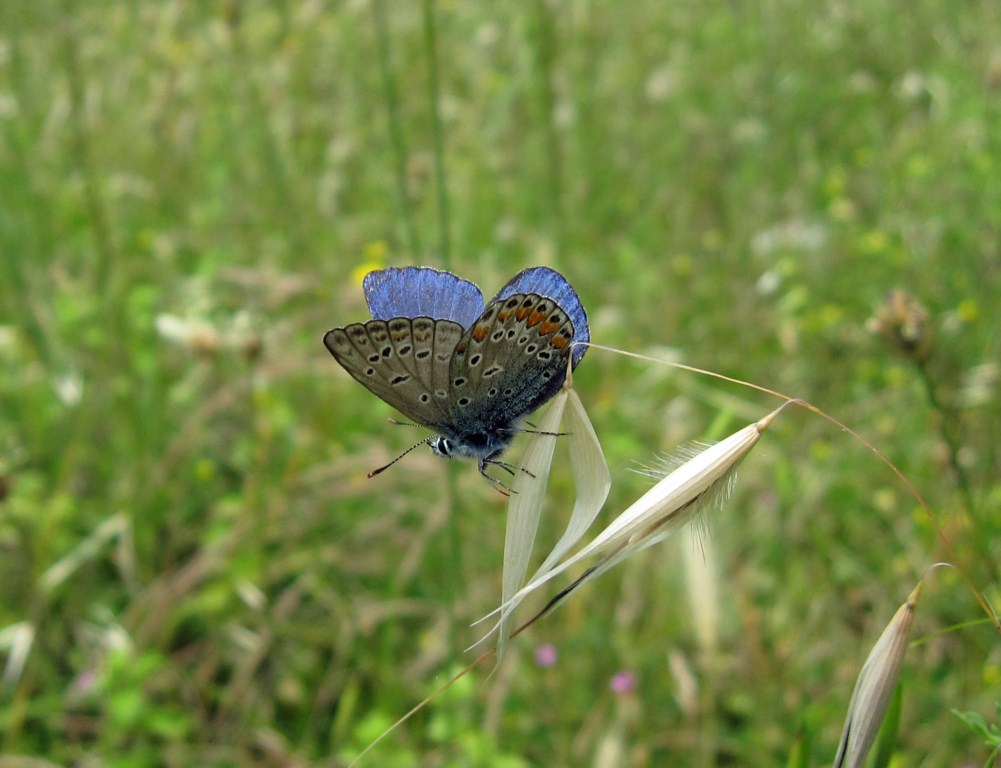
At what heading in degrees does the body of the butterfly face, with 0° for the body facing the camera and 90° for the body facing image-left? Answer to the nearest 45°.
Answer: approximately 90°
